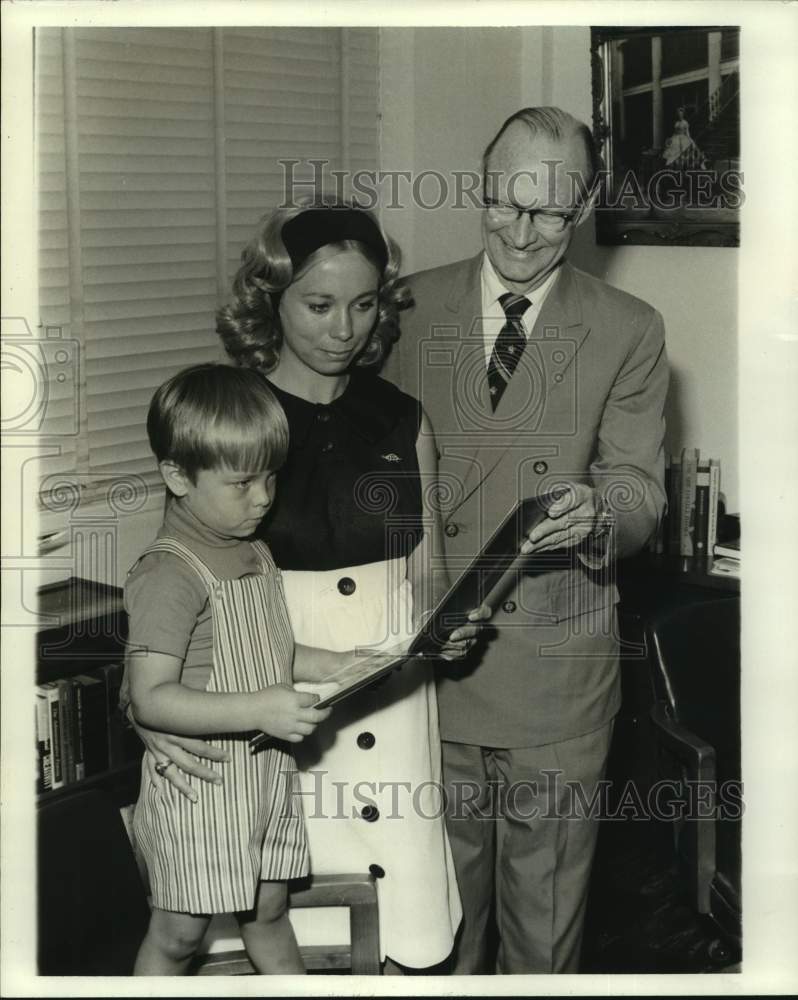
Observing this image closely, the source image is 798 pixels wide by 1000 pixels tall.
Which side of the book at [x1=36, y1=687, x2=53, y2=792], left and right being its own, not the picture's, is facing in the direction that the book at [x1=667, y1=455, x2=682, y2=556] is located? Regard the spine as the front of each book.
left

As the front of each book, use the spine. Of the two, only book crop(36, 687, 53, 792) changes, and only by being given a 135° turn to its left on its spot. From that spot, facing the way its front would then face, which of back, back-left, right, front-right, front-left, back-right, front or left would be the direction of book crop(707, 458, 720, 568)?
front-right

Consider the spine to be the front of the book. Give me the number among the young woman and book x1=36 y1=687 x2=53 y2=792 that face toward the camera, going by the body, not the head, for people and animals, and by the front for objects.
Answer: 2

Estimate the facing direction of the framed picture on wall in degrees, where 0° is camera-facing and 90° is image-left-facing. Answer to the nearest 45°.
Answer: approximately 0°

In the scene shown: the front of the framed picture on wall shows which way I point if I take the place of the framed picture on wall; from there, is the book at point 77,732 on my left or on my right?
on my right
